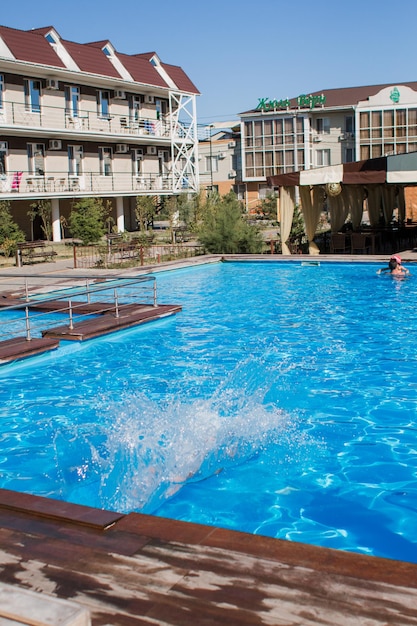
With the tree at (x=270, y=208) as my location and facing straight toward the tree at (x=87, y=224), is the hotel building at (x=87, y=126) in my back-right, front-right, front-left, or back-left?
front-right

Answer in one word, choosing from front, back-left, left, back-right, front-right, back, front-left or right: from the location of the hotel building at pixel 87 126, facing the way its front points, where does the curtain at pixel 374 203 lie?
front

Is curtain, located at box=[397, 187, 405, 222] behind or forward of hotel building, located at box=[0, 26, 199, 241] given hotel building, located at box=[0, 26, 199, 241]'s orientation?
forward

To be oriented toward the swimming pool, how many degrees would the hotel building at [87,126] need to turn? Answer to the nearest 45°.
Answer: approximately 45° to its right

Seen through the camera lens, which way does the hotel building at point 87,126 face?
facing the viewer and to the right of the viewer

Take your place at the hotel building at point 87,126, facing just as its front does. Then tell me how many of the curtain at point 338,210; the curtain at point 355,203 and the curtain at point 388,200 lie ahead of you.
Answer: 3

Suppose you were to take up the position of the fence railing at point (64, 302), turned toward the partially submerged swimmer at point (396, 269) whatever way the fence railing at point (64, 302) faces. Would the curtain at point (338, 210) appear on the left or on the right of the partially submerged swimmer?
left

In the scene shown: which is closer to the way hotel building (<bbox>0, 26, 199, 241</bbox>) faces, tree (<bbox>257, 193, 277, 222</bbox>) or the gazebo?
the gazebo

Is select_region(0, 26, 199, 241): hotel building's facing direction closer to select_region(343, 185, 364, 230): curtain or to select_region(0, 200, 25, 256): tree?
the curtain

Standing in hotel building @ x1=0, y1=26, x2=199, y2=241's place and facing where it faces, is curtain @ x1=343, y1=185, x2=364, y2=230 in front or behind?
in front

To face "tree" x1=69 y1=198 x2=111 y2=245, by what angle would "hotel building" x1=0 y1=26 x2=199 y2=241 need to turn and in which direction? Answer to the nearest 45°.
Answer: approximately 45° to its right

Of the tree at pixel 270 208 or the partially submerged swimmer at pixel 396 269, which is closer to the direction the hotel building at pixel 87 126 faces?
the partially submerged swimmer

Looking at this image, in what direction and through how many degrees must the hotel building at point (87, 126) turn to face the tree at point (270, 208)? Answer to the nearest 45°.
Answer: approximately 90° to its left

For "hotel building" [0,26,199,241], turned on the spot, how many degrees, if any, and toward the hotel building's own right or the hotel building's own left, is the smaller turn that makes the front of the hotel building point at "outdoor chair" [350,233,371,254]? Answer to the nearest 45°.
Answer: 0° — it already faces it
